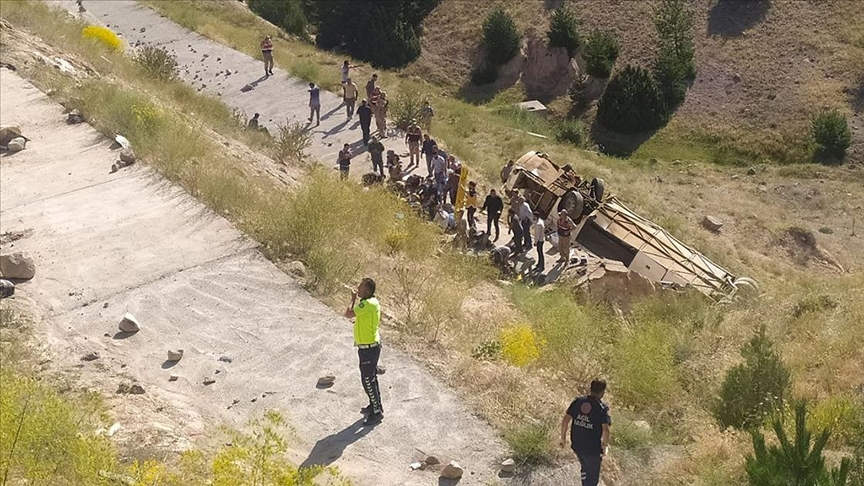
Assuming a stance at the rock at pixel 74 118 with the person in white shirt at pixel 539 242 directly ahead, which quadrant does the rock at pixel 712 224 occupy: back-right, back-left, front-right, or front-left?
front-left

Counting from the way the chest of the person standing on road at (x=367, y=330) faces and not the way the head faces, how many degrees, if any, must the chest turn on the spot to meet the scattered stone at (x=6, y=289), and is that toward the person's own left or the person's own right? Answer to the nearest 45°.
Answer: approximately 45° to the person's own right

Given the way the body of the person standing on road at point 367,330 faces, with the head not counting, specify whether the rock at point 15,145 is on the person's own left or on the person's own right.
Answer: on the person's own right

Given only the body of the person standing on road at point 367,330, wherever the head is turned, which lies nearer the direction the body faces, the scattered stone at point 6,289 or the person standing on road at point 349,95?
the scattered stone

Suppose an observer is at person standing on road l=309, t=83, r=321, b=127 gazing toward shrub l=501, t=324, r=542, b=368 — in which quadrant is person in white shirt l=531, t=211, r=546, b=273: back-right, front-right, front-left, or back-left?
front-left

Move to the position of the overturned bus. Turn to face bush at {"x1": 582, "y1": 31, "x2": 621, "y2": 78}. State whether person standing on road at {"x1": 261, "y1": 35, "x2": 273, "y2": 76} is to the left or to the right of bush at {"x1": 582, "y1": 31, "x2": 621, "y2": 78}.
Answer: left

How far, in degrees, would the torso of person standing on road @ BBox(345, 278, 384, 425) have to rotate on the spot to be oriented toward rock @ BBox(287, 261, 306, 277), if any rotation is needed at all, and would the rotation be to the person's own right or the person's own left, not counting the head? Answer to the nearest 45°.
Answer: approximately 90° to the person's own right

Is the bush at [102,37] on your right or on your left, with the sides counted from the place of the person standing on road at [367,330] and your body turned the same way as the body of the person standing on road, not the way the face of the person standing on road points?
on your right
